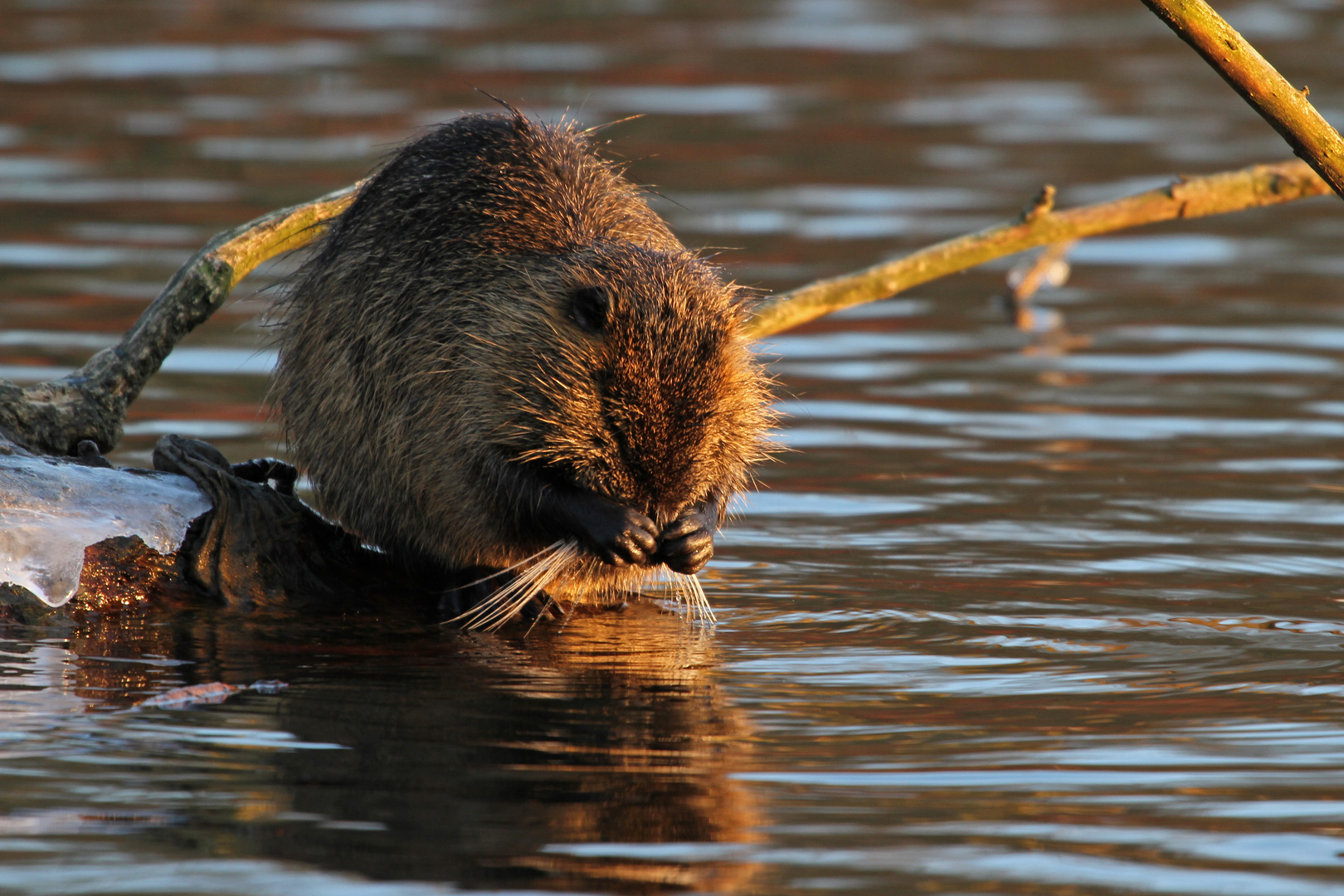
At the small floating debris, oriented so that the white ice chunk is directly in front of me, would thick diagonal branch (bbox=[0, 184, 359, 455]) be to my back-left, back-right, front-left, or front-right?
front-right

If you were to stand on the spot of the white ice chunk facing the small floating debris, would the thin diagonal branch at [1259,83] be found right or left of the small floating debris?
left

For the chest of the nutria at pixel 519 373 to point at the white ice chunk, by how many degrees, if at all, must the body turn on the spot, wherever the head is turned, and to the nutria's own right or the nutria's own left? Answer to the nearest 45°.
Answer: approximately 135° to the nutria's own right

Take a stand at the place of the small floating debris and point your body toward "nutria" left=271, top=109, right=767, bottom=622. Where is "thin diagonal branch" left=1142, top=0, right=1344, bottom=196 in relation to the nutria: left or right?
right

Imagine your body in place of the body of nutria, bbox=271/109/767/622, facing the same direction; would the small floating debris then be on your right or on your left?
on your right

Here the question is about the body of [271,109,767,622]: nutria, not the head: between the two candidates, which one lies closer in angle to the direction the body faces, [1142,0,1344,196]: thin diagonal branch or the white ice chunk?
the thin diagonal branch

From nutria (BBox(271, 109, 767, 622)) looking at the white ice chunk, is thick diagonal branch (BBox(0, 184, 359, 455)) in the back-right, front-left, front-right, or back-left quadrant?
front-right

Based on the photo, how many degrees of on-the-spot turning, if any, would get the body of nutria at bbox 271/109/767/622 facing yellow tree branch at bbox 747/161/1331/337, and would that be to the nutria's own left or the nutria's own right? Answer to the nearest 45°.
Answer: approximately 90° to the nutria's own left

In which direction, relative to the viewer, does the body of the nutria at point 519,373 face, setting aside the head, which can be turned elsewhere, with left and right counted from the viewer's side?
facing the viewer and to the right of the viewer

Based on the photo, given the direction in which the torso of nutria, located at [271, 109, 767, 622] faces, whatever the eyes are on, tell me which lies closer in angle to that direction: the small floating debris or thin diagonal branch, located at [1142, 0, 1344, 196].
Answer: the thin diagonal branch
